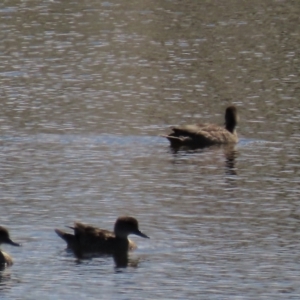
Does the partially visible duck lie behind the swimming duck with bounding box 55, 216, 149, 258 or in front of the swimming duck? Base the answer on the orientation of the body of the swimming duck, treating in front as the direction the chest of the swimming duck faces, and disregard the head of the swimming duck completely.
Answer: behind

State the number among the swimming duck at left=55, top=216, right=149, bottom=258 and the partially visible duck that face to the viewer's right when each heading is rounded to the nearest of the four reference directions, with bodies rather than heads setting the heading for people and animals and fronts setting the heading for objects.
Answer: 2

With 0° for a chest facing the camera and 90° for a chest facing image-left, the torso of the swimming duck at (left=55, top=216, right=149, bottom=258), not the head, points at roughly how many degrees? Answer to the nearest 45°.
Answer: approximately 270°

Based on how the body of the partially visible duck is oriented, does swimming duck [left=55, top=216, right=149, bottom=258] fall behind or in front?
in front

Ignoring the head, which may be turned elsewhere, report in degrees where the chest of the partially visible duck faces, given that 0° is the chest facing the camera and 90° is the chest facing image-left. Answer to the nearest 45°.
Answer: approximately 270°
